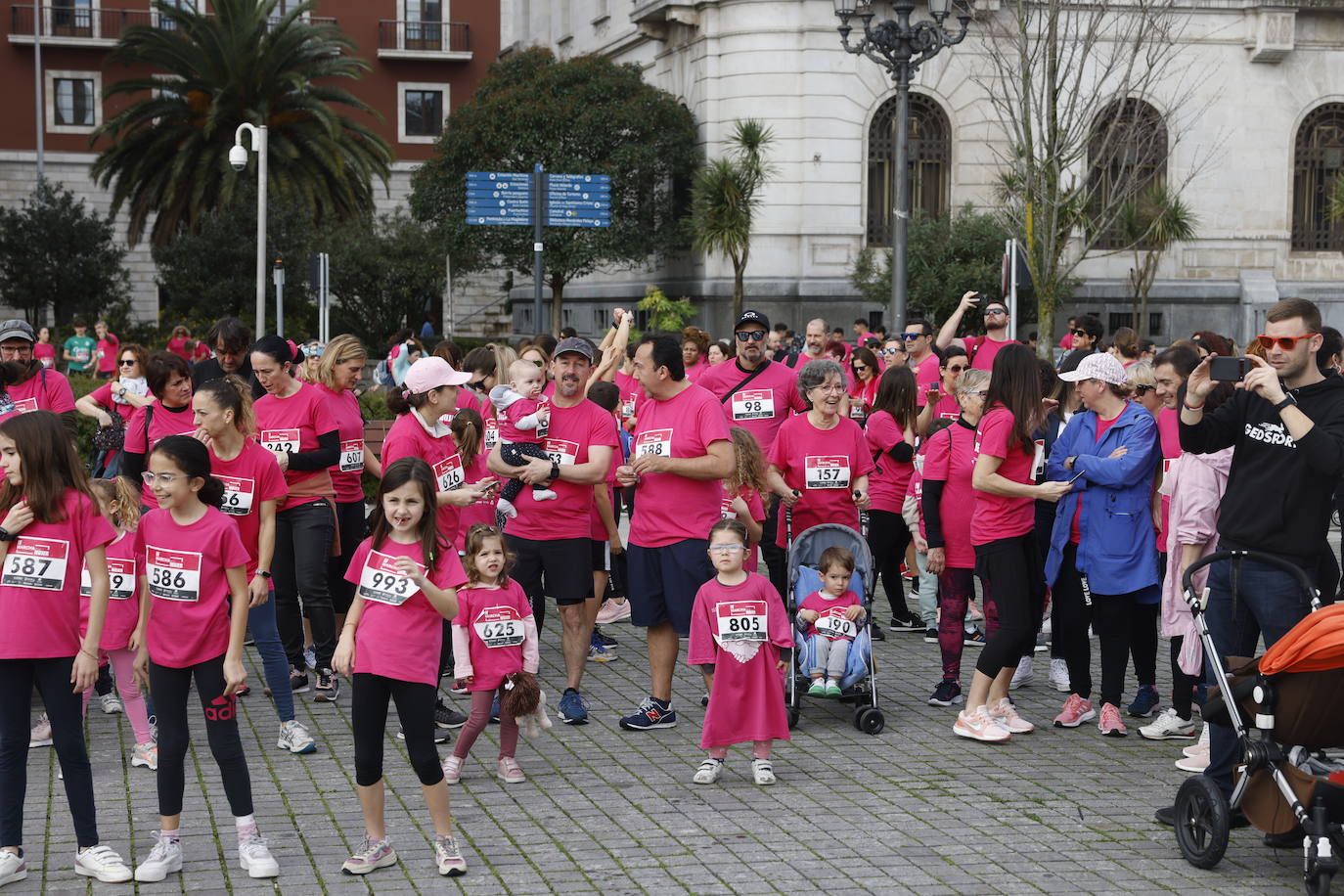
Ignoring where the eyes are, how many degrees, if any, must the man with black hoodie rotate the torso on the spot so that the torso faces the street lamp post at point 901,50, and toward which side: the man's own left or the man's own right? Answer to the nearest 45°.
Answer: approximately 135° to the man's own right

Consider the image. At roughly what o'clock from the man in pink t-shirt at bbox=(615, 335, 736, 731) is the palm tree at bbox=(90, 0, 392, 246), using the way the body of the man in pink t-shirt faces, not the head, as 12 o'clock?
The palm tree is roughly at 4 o'clock from the man in pink t-shirt.

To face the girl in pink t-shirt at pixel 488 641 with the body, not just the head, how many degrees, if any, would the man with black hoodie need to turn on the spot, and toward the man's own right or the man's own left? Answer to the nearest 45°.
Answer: approximately 45° to the man's own right

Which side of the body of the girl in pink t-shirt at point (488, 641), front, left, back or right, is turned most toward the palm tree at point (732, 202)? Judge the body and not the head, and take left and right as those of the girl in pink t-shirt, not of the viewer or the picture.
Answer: back

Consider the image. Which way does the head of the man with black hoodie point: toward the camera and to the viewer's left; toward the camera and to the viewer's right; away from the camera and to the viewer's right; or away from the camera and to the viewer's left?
toward the camera and to the viewer's left

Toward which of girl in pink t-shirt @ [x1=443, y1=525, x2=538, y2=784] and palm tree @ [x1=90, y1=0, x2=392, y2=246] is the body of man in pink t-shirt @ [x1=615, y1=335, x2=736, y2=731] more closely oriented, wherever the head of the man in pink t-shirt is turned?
the girl in pink t-shirt

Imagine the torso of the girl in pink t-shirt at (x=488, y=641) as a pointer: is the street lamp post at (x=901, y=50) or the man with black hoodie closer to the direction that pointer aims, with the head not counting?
the man with black hoodie

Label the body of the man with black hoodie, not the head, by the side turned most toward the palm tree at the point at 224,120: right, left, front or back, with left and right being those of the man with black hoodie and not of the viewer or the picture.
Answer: right

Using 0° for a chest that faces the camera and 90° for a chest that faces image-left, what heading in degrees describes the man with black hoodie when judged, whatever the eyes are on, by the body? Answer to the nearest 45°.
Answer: approximately 45°
